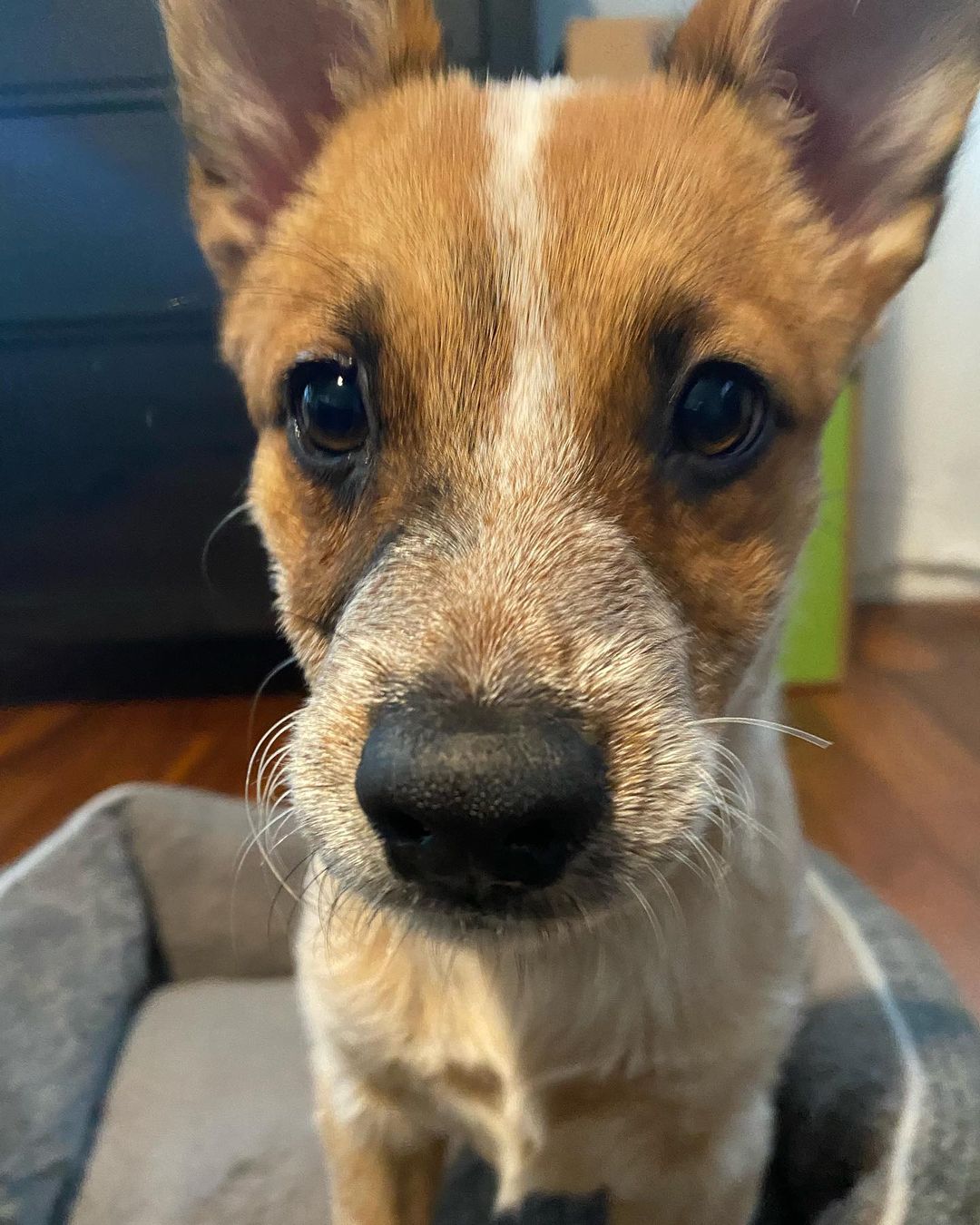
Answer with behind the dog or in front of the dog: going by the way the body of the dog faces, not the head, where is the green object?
behind

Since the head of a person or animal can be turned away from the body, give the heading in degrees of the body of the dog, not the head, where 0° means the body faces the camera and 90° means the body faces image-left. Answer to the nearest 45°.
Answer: approximately 0°
